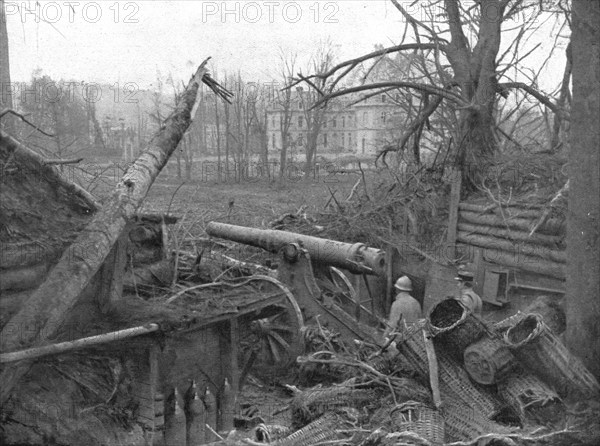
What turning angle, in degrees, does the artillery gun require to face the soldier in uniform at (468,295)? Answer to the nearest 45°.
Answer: approximately 135° to its right

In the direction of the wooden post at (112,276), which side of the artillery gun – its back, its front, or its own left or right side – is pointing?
left

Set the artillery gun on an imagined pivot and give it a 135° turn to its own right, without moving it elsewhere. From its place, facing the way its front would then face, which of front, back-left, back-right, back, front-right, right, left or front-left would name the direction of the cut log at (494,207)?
front-left

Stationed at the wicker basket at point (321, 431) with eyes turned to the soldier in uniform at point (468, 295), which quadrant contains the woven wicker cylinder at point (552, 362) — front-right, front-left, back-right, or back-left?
front-right

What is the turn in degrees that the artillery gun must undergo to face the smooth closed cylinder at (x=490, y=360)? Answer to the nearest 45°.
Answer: approximately 135° to its left

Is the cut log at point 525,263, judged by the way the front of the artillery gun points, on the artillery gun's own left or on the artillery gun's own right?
on the artillery gun's own right

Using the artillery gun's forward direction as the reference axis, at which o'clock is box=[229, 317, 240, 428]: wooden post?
The wooden post is roughly at 9 o'clock from the artillery gun.

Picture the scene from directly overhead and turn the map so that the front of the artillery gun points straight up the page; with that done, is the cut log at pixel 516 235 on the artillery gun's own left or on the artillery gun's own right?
on the artillery gun's own right

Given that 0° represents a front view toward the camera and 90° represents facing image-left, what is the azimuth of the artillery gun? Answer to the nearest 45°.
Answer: approximately 135°

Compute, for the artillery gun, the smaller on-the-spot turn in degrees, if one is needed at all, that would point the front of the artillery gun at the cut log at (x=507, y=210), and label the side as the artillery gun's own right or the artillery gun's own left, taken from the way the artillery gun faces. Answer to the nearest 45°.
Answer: approximately 90° to the artillery gun's own right

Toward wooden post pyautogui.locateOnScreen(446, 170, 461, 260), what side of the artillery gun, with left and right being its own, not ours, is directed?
right
